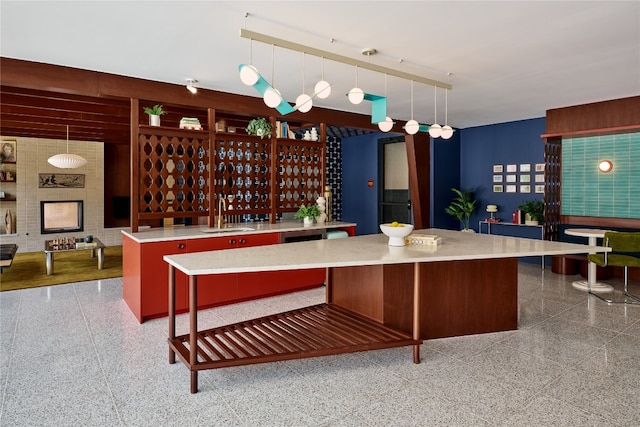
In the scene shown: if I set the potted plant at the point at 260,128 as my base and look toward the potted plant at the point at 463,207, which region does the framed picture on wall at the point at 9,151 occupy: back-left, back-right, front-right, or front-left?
back-left

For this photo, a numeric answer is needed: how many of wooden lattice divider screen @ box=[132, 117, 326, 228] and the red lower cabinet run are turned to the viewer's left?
0

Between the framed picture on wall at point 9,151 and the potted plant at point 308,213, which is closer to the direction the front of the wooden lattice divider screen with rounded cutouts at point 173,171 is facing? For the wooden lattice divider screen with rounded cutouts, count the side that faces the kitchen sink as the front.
the potted plant

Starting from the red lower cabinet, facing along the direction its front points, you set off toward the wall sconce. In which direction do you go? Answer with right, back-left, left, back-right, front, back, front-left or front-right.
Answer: front-left

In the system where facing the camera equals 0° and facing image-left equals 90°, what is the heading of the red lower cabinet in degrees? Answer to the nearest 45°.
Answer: approximately 315°

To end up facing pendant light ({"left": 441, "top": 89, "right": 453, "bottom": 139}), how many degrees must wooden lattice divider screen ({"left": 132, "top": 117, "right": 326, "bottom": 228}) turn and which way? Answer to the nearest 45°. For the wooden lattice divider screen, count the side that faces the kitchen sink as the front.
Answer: approximately 45° to its left

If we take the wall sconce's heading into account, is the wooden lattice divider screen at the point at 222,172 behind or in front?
in front

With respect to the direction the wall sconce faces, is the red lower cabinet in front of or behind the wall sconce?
in front

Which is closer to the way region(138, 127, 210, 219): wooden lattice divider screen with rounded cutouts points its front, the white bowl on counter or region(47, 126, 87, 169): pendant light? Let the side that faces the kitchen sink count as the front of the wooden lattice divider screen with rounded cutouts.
the white bowl on counter
